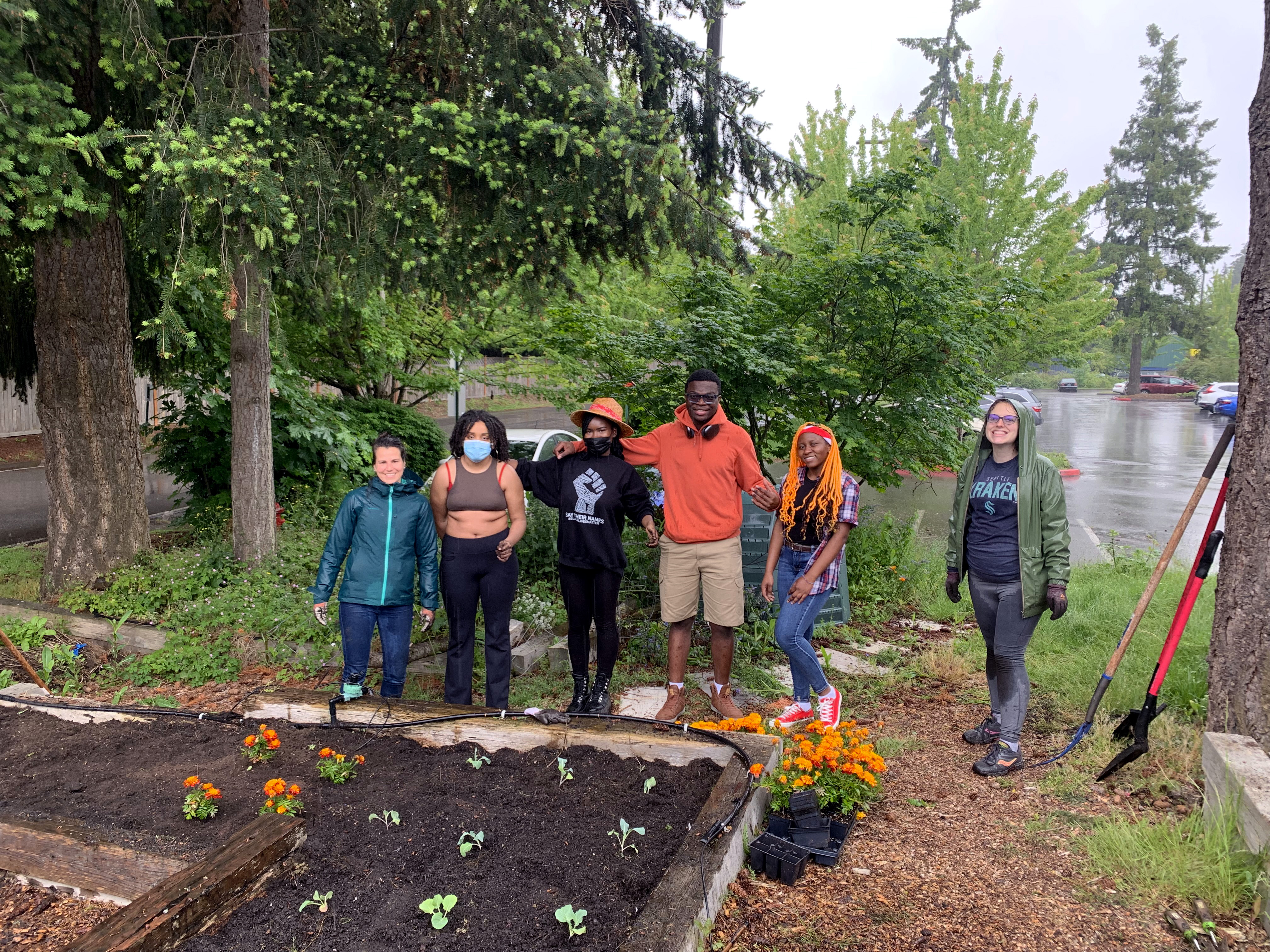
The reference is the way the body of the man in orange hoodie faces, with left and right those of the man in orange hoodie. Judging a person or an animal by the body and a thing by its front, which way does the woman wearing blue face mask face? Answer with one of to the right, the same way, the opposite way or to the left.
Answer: the same way

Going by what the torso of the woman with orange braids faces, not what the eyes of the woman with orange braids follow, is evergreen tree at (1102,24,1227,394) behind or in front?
behind

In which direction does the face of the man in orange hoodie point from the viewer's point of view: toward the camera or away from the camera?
toward the camera

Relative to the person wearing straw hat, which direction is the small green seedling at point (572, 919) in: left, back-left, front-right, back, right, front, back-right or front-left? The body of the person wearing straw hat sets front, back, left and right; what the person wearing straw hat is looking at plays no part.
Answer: front

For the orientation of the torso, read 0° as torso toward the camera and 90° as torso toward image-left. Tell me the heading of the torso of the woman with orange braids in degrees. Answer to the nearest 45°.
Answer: approximately 45°

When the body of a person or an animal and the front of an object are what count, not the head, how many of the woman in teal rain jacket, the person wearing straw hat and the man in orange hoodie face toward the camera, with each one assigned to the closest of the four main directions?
3

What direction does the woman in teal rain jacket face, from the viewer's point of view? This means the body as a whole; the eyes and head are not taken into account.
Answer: toward the camera

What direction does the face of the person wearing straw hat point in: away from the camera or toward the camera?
toward the camera

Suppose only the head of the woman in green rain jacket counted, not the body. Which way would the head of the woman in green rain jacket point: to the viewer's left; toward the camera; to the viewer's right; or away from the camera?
toward the camera

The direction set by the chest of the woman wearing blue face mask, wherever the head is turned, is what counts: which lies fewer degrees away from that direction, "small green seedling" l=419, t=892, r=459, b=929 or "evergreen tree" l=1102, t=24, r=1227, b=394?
the small green seedling

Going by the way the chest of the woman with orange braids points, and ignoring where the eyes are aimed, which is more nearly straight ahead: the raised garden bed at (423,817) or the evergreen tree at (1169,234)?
the raised garden bed

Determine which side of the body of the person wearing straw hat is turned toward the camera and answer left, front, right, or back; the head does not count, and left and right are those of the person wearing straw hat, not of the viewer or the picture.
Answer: front

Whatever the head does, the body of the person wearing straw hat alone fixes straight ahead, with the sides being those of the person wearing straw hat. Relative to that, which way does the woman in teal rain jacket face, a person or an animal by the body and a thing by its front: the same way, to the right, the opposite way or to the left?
the same way

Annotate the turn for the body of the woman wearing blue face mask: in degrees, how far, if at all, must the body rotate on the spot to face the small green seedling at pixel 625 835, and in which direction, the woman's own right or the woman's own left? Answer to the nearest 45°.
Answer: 0° — they already face it

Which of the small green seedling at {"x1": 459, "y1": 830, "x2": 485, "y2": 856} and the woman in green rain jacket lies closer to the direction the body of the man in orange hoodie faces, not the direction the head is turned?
the small green seedling

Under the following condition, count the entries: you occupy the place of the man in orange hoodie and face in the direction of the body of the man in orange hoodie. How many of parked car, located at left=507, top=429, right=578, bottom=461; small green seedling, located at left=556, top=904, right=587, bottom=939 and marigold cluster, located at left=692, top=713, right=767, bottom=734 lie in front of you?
2
